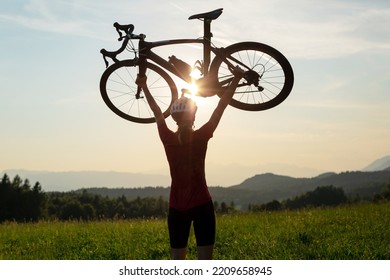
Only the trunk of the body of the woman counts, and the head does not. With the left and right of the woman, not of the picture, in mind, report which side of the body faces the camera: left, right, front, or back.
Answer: back
